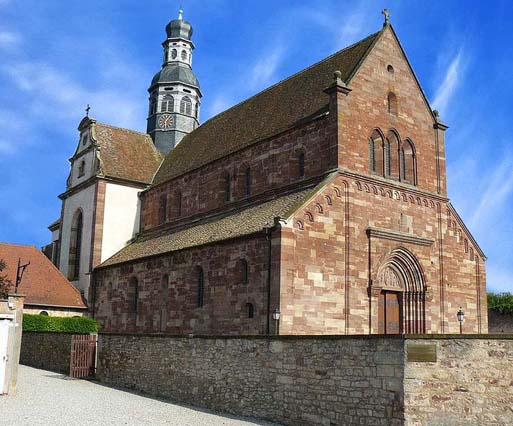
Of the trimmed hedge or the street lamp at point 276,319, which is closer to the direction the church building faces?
the street lamp

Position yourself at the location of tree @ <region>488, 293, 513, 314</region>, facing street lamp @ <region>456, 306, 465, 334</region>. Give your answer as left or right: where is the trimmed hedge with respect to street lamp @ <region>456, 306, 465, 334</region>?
right

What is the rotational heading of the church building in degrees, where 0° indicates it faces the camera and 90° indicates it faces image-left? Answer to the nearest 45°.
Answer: approximately 315°

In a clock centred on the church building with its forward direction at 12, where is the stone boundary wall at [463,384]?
The stone boundary wall is roughly at 1 o'clock from the church building.

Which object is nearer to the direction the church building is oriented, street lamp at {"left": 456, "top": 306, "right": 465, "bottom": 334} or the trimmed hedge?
the street lamp

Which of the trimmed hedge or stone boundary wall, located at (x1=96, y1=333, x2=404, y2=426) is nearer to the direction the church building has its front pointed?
the stone boundary wall

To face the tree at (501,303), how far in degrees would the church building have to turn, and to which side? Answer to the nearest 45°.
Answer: approximately 90° to its left

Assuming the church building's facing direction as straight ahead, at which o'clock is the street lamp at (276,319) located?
The street lamp is roughly at 2 o'clock from the church building.

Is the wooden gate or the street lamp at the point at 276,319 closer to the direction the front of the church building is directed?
the street lamp
